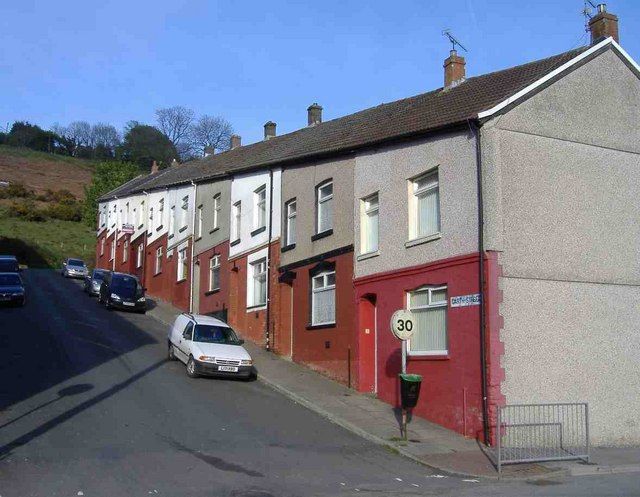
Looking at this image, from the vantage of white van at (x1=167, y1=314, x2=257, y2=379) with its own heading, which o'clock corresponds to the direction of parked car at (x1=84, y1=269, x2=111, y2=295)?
The parked car is roughly at 7 o'clock from the white van.

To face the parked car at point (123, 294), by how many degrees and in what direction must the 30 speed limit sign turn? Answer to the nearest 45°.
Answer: approximately 180°

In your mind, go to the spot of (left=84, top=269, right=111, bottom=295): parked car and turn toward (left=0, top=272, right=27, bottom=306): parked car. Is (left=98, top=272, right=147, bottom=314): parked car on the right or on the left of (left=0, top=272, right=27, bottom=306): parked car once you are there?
left

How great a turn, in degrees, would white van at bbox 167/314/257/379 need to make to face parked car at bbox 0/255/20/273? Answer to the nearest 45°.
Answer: approximately 180°

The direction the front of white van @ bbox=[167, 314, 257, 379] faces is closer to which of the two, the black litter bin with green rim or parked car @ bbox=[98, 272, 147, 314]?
the black litter bin with green rim

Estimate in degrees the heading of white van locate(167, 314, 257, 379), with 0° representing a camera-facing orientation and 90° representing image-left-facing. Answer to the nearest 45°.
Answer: approximately 315°

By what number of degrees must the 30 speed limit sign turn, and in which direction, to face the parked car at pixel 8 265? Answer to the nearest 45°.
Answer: approximately 180°

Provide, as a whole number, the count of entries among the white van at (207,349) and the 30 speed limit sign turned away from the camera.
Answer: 0

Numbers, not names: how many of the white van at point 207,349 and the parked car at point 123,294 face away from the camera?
0

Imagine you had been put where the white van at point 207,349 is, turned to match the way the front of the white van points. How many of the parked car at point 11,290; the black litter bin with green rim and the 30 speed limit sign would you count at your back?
1

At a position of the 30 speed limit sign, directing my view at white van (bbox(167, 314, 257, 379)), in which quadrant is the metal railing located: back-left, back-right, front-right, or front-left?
back-right

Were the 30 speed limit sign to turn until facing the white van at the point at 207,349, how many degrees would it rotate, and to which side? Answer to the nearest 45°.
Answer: approximately 180°
